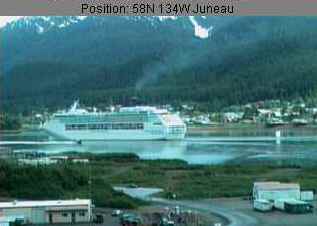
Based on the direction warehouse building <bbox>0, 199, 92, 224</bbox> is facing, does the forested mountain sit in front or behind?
behind

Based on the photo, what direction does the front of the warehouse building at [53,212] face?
toward the camera

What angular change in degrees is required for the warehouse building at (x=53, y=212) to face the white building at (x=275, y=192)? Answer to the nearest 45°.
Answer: approximately 90° to its left

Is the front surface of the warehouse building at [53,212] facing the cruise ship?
no
